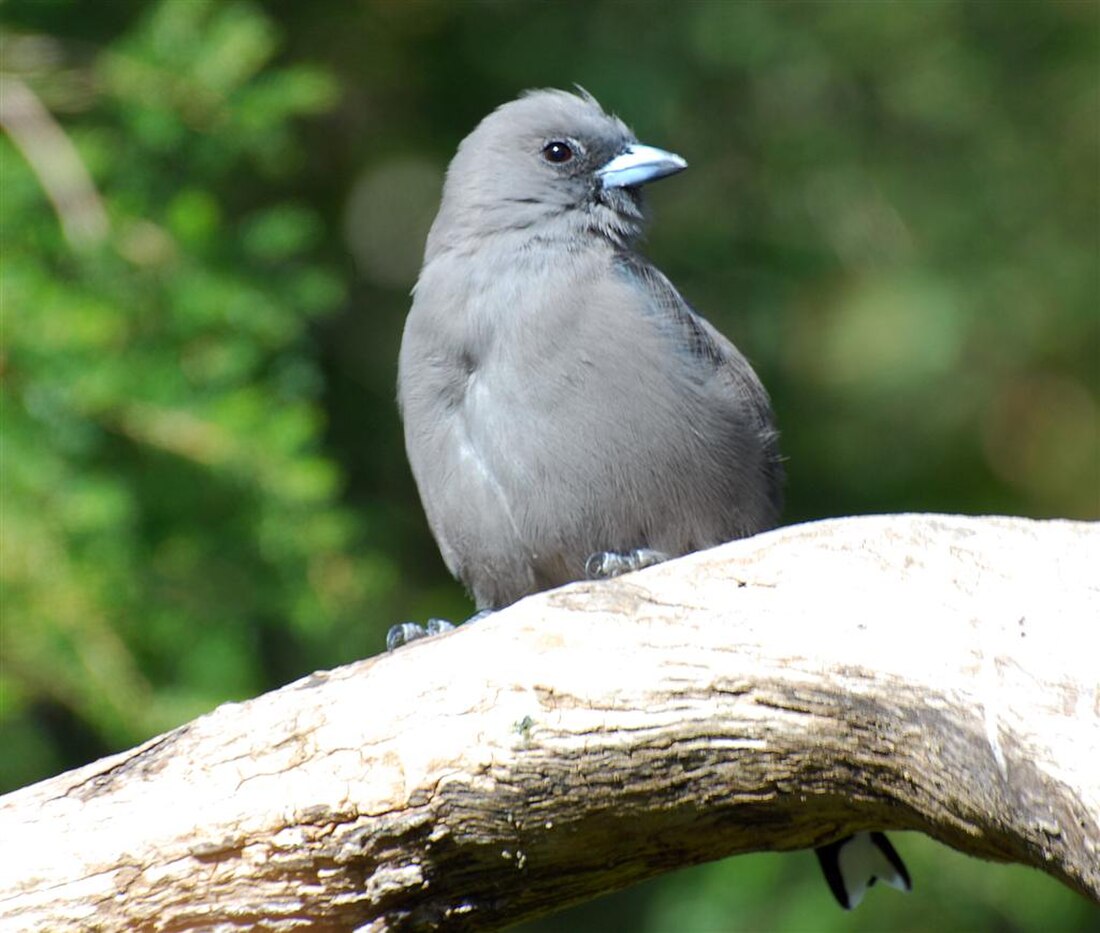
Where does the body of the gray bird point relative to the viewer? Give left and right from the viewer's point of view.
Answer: facing the viewer and to the left of the viewer
